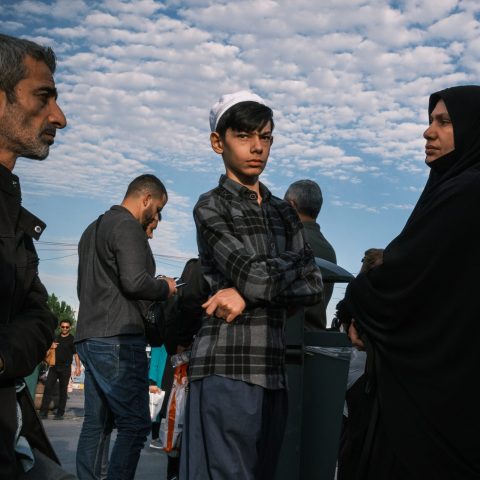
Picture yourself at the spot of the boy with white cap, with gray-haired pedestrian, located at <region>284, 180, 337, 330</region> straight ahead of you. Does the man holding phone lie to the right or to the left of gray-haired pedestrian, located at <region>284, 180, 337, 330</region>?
left

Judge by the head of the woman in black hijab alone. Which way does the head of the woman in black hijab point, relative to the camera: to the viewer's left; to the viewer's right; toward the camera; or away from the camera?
to the viewer's left

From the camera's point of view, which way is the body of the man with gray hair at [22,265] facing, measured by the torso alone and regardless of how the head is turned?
to the viewer's right

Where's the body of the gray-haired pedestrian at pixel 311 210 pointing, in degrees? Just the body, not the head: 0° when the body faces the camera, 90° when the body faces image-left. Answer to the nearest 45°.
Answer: approximately 135°

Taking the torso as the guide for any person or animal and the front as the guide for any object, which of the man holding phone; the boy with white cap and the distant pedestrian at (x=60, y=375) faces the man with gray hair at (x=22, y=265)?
the distant pedestrian

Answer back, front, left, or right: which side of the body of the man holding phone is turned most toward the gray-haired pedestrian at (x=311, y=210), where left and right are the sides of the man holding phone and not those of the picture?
front

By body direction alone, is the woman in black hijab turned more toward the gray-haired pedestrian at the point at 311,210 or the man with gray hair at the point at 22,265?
the man with gray hair

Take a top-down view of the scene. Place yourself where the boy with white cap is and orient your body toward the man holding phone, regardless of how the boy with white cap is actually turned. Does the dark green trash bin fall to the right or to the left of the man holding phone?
right

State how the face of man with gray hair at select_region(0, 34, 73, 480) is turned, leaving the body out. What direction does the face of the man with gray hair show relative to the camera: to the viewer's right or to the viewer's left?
to the viewer's right

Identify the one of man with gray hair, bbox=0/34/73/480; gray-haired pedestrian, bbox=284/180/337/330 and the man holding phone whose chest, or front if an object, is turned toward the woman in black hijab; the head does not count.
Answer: the man with gray hair

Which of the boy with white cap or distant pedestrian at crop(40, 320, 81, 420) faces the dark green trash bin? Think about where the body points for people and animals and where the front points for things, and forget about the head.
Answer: the distant pedestrian

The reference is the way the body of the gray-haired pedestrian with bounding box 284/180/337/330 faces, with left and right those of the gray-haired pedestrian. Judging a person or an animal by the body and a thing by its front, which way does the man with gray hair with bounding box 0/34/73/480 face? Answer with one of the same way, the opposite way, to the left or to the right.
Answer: to the right

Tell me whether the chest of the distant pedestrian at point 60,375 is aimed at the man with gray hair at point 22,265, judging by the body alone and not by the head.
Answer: yes

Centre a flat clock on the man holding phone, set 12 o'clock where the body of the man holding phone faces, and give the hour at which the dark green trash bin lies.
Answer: The dark green trash bin is roughly at 2 o'clock from the man holding phone.

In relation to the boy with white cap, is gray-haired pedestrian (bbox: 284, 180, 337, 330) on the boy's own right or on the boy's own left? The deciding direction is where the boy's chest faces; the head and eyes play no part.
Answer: on the boy's own left

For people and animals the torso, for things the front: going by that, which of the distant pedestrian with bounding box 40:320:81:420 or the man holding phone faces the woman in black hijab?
the distant pedestrian

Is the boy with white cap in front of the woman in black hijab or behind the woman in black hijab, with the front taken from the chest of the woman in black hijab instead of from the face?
in front

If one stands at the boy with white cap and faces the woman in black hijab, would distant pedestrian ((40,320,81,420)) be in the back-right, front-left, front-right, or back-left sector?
back-left

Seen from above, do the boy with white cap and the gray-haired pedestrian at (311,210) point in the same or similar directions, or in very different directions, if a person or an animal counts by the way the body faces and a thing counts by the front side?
very different directions
